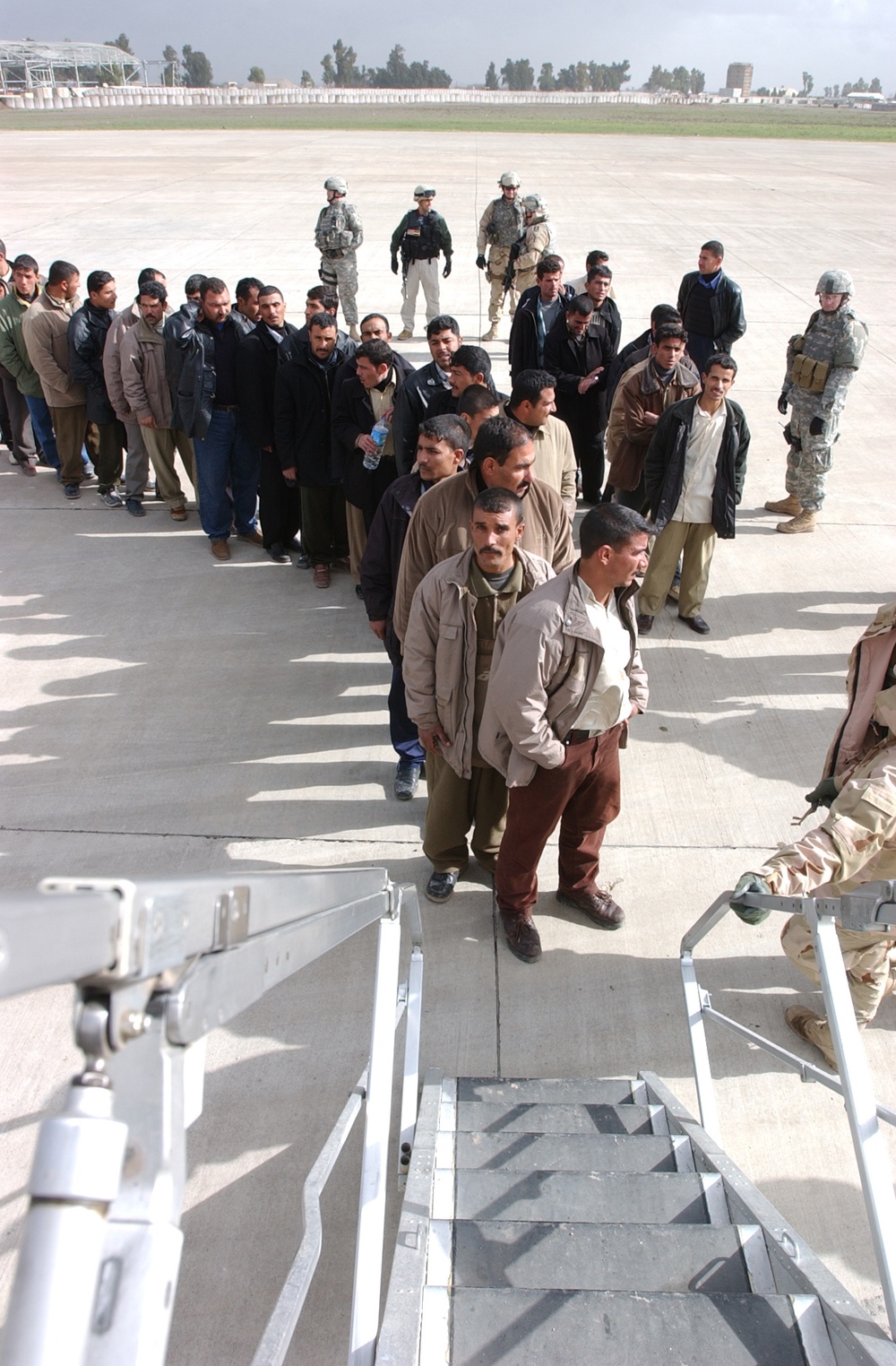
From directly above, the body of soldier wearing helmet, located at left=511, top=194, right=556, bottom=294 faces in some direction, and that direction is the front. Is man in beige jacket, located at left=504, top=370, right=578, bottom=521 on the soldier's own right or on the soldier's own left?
on the soldier's own left

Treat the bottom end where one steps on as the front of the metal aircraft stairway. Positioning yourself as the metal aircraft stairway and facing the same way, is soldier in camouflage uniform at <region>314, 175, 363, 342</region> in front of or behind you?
in front

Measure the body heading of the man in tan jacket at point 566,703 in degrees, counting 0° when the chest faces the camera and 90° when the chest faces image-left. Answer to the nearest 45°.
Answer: approximately 315°

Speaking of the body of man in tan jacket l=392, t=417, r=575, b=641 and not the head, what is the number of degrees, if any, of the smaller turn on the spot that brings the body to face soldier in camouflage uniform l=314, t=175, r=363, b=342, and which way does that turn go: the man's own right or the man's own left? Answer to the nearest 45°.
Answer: approximately 135° to the man's own left

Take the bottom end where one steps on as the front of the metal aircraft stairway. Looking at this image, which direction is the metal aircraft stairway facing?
away from the camera

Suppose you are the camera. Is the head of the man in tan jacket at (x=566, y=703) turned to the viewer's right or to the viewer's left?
to the viewer's right

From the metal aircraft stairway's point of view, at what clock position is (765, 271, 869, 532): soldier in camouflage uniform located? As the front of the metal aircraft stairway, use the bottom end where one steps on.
The soldier in camouflage uniform is roughly at 12 o'clock from the metal aircraft stairway.

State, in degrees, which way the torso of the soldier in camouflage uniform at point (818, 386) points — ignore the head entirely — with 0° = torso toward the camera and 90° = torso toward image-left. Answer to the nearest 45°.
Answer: approximately 45°

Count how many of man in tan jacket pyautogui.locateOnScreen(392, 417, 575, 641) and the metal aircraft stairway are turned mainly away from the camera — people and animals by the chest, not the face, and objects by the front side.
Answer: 1

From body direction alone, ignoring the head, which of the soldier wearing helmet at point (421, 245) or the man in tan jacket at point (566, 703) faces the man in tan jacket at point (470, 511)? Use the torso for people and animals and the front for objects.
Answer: the soldier wearing helmet

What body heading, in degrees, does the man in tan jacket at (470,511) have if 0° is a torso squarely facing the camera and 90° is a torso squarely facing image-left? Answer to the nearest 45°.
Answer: approximately 315°
